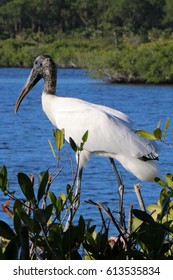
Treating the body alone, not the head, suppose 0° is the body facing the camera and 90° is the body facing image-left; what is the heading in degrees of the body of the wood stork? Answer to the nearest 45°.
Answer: approximately 90°
